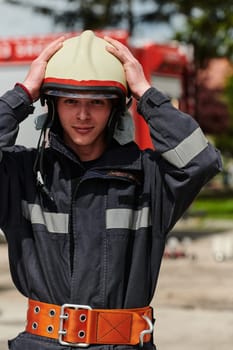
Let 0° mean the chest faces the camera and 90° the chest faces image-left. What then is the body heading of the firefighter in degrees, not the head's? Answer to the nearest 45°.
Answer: approximately 0°

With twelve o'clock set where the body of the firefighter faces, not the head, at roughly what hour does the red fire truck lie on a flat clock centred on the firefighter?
The red fire truck is roughly at 6 o'clock from the firefighter.
